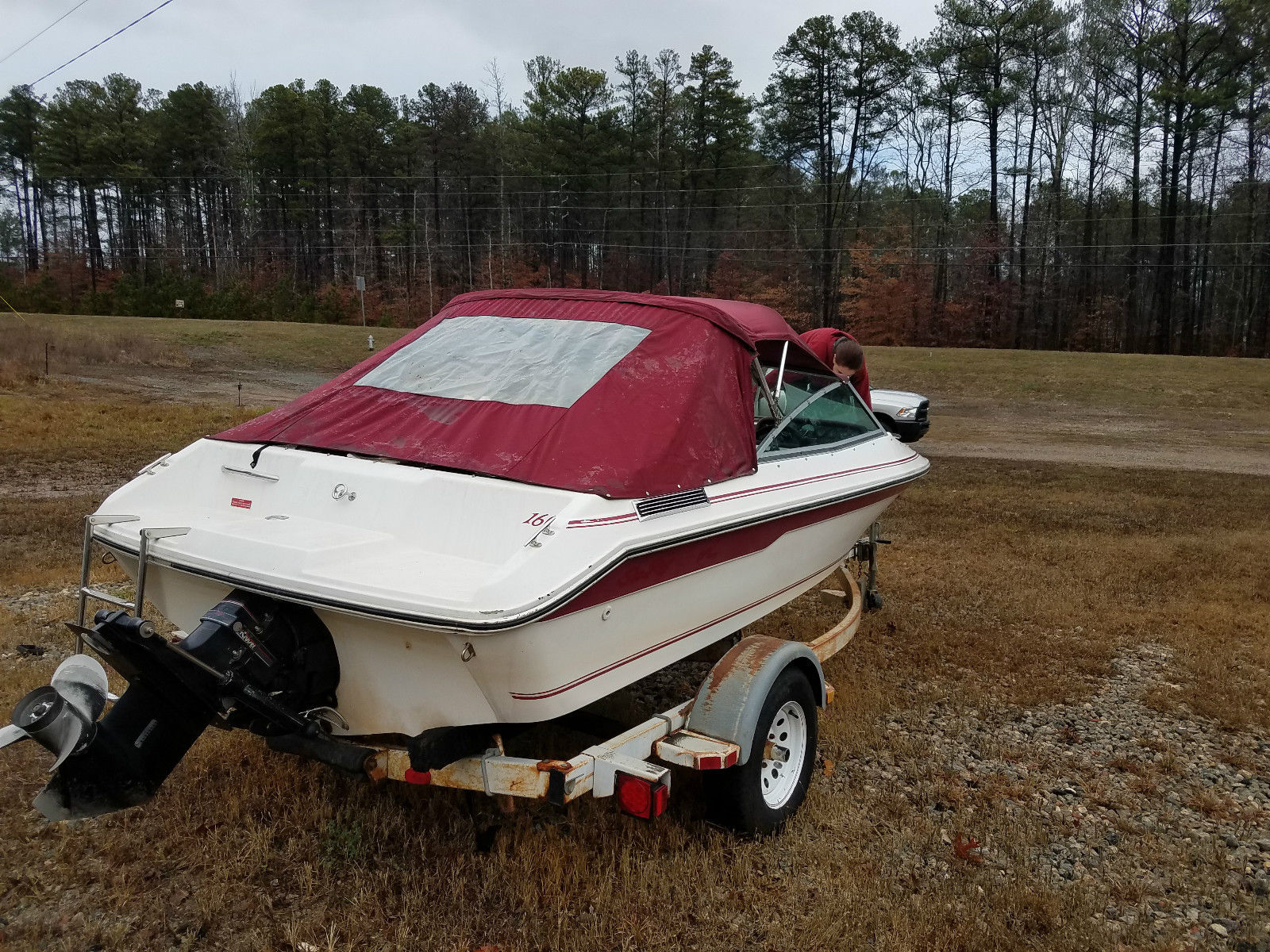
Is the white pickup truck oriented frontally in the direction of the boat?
no

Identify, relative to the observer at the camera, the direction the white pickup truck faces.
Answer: facing the viewer and to the right of the viewer

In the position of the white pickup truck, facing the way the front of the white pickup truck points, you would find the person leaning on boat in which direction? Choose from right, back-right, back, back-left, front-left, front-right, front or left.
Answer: front-right

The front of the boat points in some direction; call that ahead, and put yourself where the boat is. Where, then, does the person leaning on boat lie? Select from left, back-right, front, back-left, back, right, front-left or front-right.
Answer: front

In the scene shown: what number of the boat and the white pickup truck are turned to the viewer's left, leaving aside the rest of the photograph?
0

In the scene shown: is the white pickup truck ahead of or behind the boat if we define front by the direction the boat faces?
ahead

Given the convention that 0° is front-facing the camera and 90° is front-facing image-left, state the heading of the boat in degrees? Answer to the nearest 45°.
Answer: approximately 225°
